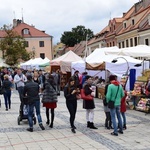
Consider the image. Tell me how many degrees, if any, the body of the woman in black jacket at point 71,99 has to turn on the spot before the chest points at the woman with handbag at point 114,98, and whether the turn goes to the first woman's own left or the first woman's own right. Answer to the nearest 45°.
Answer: approximately 45° to the first woman's own left

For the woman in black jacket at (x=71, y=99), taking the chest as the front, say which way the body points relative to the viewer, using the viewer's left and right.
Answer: facing the viewer and to the right of the viewer

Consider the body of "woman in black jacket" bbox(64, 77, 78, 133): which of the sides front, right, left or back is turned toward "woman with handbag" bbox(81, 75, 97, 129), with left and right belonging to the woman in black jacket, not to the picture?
left
